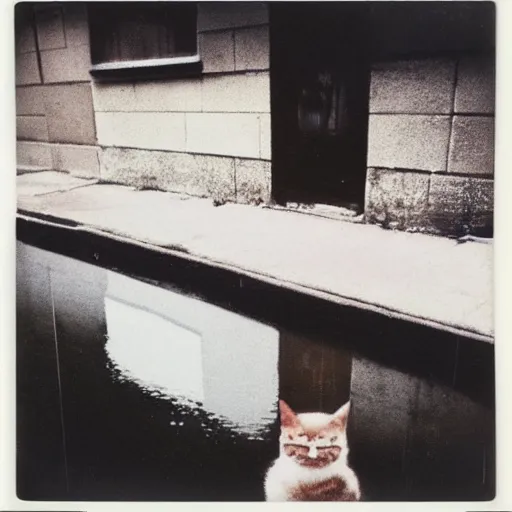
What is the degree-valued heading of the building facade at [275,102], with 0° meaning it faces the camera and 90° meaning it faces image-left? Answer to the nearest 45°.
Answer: approximately 45°

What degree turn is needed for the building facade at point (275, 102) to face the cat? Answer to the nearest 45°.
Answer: approximately 45° to its left
